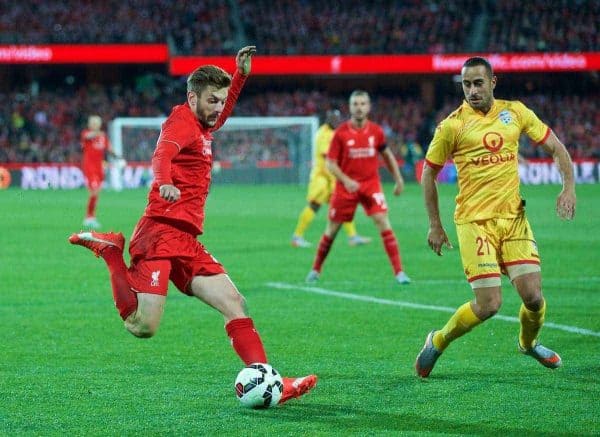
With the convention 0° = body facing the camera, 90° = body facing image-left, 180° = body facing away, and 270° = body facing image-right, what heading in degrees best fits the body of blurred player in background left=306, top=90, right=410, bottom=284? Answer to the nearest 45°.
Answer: approximately 0°

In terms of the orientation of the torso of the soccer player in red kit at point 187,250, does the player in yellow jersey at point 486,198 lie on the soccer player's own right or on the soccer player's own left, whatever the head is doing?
on the soccer player's own left

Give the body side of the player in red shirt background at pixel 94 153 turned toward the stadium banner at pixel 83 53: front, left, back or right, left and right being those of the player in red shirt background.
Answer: back

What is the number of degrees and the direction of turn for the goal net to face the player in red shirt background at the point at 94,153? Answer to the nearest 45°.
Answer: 0° — it already faces them
